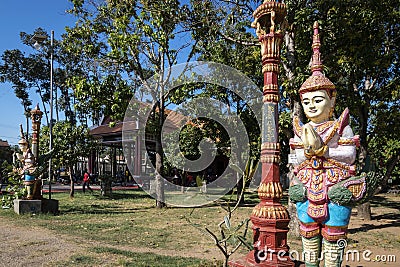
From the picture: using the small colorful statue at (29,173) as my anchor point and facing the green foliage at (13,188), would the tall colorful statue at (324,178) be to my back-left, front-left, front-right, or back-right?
back-left

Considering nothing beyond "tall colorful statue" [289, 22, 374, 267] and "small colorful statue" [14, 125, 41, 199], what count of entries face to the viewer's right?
0

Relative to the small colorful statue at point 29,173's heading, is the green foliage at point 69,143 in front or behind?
behind

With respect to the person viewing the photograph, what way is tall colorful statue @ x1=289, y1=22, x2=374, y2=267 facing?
facing the viewer and to the left of the viewer

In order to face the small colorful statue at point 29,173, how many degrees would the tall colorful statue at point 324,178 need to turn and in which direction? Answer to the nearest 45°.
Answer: approximately 90° to its right

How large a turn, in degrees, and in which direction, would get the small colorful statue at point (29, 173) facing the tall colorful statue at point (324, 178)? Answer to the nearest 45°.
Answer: approximately 45° to its left

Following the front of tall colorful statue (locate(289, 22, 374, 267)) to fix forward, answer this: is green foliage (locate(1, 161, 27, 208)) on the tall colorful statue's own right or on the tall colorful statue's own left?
on the tall colorful statue's own right

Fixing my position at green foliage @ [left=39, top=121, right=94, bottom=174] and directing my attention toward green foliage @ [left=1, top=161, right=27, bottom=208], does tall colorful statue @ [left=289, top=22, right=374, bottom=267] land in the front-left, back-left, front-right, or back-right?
front-left

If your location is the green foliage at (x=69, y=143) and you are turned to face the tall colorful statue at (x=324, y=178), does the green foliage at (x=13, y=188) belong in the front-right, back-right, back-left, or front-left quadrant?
front-right

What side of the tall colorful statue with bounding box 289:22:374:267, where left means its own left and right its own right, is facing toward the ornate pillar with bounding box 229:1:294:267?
right
